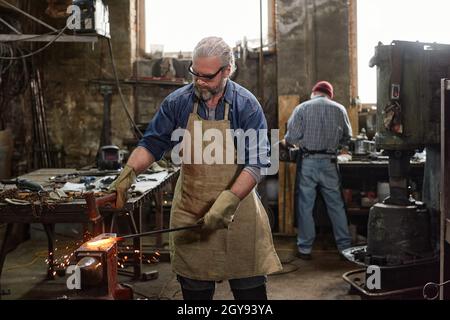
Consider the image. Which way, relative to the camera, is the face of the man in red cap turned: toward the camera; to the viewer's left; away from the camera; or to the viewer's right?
away from the camera

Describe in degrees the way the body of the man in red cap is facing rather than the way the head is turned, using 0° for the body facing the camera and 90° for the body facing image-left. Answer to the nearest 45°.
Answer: approximately 180°

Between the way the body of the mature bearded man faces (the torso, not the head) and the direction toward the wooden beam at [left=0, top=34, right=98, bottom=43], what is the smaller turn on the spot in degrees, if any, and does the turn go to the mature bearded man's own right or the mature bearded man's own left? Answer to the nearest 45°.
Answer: approximately 90° to the mature bearded man's own right

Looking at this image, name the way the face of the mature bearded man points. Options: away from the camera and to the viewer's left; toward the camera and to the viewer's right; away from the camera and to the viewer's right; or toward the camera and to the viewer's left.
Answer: toward the camera and to the viewer's left

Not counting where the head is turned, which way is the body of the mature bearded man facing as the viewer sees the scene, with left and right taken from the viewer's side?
facing the viewer and to the left of the viewer

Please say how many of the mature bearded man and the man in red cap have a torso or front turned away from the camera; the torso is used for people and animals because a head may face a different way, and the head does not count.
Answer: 1

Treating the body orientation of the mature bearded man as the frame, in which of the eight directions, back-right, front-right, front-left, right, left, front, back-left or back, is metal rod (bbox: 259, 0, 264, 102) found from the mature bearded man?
back-right

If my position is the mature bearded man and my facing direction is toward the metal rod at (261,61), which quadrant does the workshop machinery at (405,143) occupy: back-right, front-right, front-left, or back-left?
front-right

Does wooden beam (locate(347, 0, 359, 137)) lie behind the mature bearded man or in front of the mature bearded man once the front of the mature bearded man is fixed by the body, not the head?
behind

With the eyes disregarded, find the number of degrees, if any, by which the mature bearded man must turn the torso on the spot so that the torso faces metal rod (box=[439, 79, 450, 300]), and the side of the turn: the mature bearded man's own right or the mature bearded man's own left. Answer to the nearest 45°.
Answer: approximately 135° to the mature bearded man's own left

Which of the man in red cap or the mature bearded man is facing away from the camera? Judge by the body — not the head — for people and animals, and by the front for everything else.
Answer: the man in red cap

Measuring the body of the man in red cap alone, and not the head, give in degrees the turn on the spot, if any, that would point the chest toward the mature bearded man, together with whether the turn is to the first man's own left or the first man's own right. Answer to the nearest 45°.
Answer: approximately 180°
